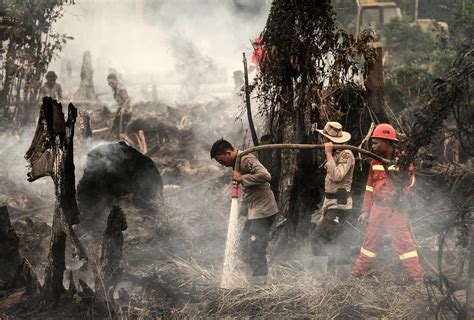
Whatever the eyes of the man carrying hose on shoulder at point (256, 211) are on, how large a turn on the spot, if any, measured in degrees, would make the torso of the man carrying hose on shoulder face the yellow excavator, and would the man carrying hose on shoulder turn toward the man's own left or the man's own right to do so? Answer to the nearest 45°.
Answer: approximately 90° to the man's own right

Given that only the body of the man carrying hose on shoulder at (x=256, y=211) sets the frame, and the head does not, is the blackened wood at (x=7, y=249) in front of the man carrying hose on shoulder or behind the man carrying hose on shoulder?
in front

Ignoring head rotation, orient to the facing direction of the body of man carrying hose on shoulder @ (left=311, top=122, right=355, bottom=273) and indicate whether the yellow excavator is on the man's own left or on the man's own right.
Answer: on the man's own right

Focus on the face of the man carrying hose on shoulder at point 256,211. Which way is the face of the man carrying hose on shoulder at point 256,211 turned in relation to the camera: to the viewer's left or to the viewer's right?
to the viewer's left

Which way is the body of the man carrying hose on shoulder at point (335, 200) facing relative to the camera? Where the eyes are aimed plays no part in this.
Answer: to the viewer's left

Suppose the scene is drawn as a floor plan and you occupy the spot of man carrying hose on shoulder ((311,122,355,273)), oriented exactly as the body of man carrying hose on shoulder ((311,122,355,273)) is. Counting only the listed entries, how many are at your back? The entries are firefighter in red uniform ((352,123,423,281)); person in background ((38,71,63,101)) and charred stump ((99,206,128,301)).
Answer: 1

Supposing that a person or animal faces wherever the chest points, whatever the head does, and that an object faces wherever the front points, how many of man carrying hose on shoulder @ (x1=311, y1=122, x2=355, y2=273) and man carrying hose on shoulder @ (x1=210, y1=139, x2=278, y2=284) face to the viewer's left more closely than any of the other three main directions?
2

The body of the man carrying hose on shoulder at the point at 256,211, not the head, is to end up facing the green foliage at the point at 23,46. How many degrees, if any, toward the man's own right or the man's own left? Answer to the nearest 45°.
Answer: approximately 45° to the man's own right

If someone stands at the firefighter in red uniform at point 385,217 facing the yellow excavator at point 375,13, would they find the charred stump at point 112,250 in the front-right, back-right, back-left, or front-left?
back-left

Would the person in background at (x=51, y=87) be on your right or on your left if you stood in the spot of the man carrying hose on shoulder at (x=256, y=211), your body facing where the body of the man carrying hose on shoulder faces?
on your right

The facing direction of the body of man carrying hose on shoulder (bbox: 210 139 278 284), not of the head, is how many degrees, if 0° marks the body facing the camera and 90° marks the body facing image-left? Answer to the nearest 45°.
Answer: approximately 90°

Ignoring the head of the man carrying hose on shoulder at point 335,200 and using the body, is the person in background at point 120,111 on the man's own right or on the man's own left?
on the man's own right

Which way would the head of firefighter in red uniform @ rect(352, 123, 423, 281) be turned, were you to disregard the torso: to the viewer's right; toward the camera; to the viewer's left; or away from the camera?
to the viewer's left

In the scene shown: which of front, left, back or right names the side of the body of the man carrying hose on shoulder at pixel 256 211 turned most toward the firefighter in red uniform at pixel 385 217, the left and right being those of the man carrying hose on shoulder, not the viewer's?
back
